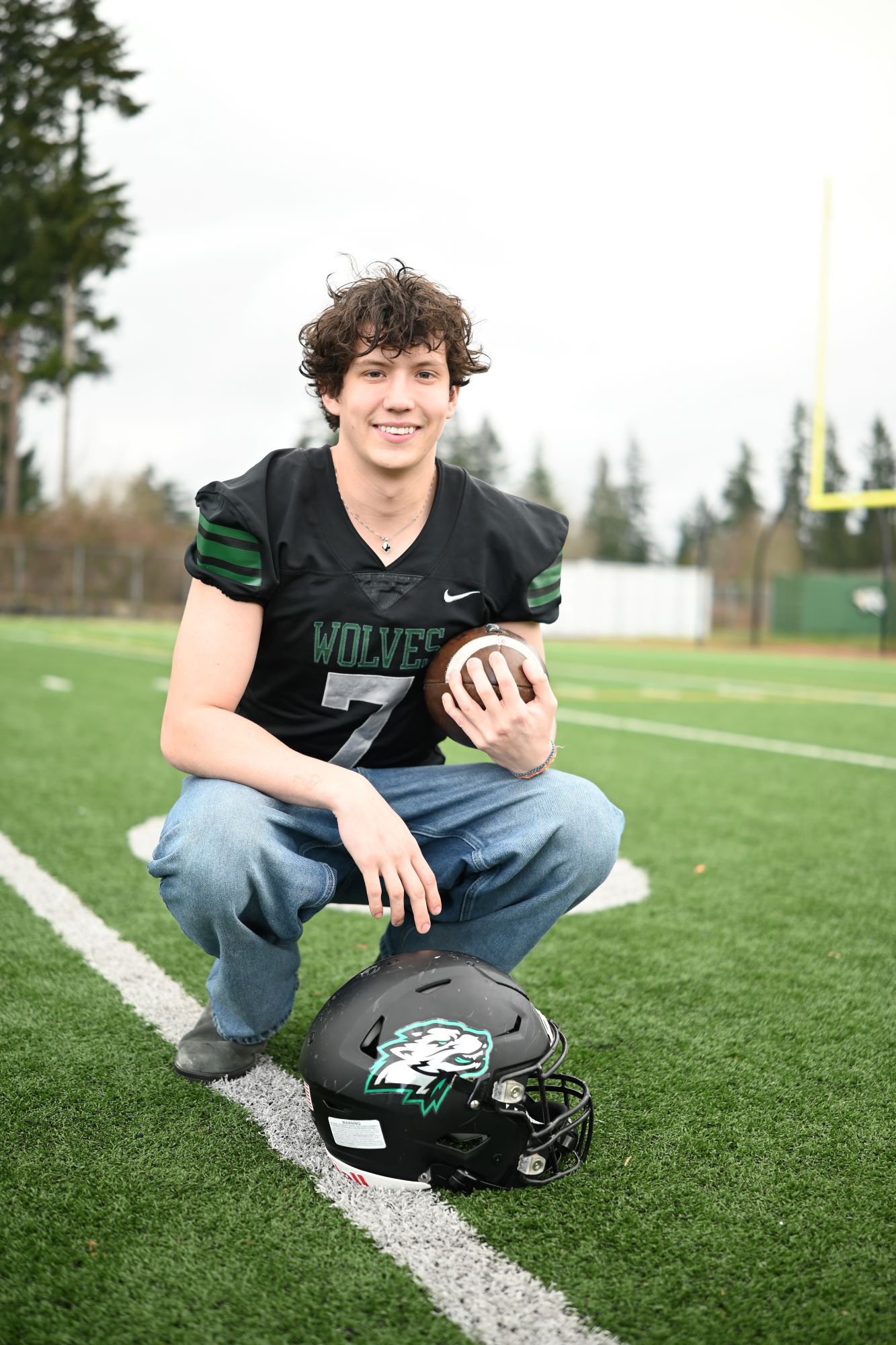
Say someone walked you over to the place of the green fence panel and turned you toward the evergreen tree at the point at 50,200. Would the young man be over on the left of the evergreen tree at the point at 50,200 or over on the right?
left

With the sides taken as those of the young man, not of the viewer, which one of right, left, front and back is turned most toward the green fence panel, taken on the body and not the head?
back

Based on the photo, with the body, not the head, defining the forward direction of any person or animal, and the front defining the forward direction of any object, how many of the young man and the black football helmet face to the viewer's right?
1

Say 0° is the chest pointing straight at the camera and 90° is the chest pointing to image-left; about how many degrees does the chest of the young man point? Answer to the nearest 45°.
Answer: approximately 0°

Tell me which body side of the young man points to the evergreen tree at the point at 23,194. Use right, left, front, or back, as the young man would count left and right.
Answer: back

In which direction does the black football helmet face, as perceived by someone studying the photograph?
facing to the right of the viewer

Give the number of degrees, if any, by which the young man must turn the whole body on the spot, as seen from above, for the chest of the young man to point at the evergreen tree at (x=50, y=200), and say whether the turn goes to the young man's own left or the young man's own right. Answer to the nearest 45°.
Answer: approximately 180°

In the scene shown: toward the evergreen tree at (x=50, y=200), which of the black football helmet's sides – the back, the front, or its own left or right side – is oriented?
left

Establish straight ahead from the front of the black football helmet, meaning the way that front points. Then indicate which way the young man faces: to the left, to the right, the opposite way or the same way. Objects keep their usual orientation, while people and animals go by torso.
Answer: to the right

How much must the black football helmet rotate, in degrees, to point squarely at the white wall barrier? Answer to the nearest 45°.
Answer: approximately 90° to its left
